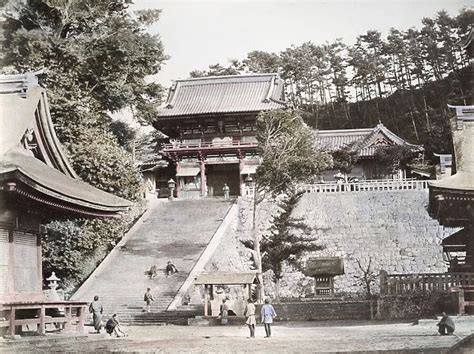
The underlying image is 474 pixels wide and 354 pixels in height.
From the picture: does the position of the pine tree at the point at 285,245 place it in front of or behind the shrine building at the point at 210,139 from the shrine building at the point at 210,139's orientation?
in front

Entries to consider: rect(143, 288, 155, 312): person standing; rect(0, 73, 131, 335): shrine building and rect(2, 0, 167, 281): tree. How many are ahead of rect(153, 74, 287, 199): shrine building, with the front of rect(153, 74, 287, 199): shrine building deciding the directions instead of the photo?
3

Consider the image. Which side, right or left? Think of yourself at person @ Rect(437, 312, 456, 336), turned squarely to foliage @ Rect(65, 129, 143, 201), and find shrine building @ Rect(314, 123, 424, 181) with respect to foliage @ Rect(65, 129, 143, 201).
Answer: right

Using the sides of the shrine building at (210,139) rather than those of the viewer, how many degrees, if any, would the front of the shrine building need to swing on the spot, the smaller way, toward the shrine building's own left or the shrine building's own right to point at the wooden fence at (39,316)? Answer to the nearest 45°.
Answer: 0° — it already faces it
